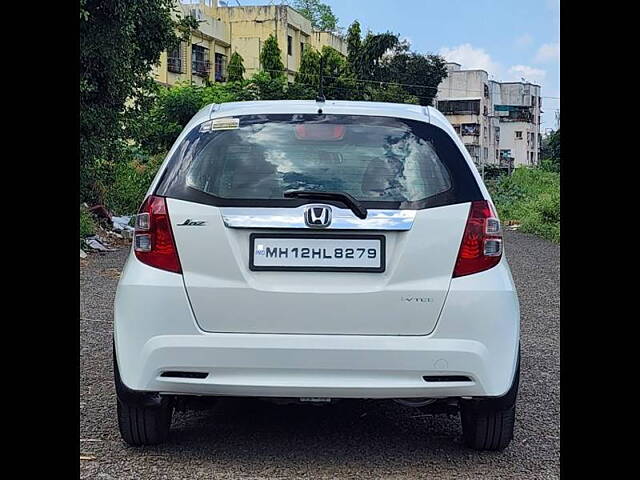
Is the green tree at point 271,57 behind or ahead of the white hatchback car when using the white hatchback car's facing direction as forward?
ahead

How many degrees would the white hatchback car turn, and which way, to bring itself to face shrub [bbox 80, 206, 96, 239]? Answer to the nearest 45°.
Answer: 0° — it already faces it

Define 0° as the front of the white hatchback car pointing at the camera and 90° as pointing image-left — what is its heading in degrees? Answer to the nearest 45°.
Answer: approximately 180°

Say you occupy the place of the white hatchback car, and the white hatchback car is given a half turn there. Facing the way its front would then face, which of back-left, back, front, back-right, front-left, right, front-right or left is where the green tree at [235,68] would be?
back
